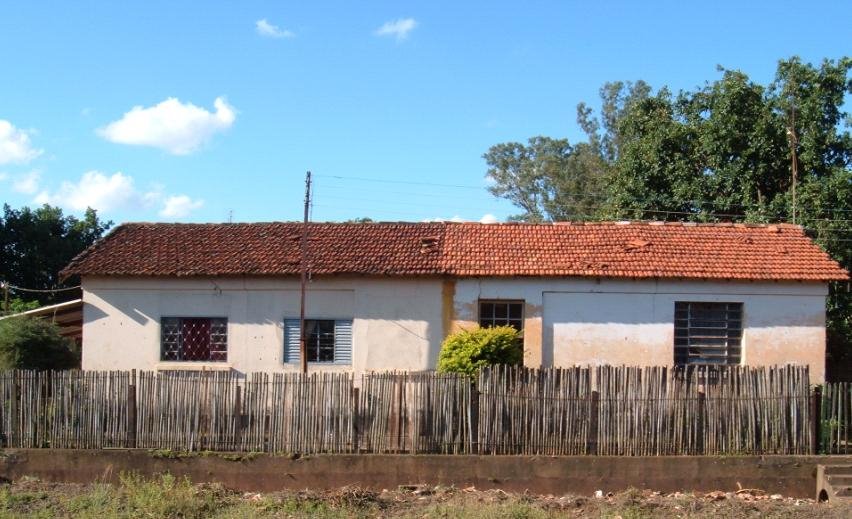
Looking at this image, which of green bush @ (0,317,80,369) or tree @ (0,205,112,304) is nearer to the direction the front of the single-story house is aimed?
the green bush

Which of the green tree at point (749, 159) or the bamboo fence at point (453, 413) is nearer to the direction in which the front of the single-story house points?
the bamboo fence

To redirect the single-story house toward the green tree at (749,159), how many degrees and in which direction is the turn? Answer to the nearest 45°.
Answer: approximately 135° to its left

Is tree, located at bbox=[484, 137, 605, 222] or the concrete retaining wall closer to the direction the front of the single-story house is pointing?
the concrete retaining wall

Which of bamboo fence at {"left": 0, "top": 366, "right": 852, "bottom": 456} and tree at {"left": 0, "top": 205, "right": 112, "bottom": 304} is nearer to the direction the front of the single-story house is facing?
the bamboo fence

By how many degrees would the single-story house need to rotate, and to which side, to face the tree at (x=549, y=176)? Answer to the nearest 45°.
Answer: approximately 180°

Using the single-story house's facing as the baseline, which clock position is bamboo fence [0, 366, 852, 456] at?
The bamboo fence is roughly at 12 o'clock from the single-story house.

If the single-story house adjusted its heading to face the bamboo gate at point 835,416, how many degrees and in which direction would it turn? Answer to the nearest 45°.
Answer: approximately 45° to its left

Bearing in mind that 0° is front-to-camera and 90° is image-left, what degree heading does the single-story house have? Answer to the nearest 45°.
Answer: approximately 0°

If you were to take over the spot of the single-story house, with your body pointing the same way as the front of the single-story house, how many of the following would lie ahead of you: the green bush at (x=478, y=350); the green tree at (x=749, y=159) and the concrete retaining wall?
2

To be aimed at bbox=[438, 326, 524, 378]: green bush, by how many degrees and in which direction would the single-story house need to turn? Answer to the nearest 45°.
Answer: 0° — it already faces it
